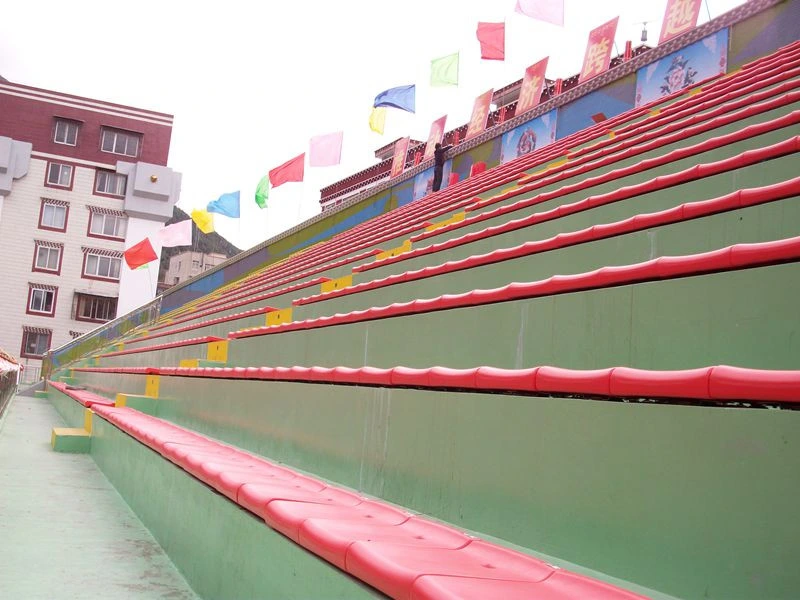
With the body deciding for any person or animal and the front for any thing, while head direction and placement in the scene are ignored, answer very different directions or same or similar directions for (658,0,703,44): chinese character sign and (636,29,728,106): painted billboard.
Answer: same or similar directions

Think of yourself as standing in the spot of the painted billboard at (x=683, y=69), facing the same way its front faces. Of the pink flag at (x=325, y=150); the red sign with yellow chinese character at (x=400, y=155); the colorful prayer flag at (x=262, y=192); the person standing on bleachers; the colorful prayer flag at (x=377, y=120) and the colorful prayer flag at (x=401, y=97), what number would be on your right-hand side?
6

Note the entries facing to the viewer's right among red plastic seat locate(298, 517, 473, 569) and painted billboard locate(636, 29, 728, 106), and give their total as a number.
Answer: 0

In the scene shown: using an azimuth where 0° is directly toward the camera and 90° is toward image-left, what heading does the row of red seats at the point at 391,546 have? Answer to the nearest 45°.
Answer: approximately 45°

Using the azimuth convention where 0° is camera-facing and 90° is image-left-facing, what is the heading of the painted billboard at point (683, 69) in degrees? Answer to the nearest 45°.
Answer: approximately 45°

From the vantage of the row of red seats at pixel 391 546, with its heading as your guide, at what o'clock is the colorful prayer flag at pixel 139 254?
The colorful prayer flag is roughly at 4 o'clock from the row of red seats.

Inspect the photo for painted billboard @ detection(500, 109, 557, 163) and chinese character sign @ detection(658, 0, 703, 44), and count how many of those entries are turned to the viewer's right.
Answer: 0

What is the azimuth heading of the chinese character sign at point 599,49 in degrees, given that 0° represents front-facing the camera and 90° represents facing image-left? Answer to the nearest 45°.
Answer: approximately 45°

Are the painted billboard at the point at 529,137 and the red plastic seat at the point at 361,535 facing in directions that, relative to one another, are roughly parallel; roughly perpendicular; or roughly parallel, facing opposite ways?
roughly parallel
